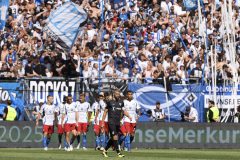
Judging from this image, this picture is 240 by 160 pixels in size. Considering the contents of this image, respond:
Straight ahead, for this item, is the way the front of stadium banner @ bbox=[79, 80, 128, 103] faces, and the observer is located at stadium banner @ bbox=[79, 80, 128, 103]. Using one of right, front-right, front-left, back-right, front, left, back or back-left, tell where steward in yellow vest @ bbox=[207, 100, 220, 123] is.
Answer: left

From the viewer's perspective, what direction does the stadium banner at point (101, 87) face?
toward the camera

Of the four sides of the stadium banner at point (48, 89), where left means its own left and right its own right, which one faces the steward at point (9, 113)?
right

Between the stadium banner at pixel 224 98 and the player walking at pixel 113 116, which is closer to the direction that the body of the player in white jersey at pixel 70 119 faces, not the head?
the player walking

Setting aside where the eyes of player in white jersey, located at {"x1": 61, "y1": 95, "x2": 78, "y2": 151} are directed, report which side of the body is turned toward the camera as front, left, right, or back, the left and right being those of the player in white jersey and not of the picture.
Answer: front

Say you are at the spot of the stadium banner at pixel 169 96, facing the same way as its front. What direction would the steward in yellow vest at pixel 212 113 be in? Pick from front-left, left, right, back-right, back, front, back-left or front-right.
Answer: left

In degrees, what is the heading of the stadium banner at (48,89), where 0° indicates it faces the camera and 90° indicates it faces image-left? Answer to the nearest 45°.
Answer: approximately 0°

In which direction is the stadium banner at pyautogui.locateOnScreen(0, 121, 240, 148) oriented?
toward the camera
